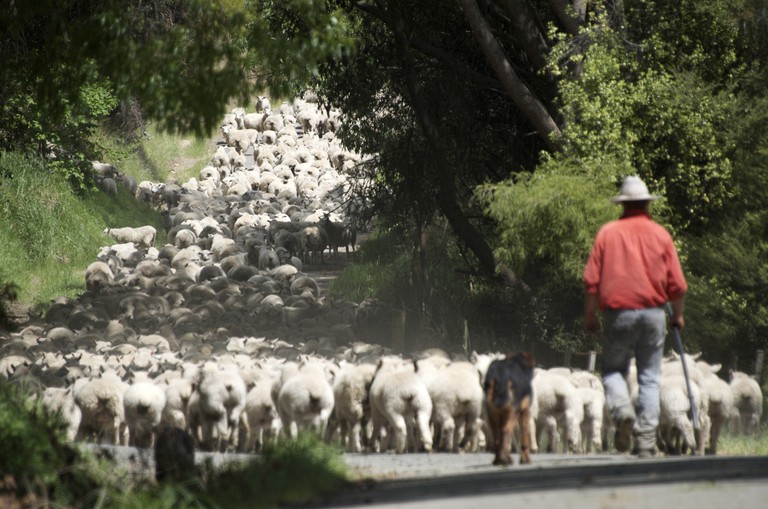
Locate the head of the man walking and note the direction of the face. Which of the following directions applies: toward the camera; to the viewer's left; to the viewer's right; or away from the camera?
away from the camera

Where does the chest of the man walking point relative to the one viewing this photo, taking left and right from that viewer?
facing away from the viewer
